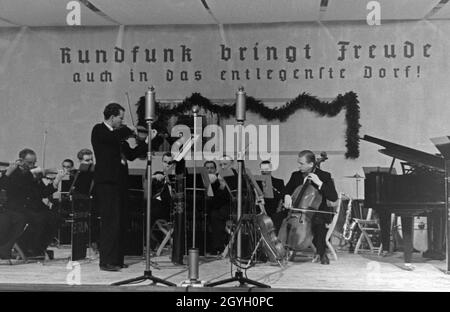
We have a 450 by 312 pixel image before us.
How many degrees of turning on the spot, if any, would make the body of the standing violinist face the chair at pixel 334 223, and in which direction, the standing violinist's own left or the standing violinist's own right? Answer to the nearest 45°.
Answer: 0° — they already face it

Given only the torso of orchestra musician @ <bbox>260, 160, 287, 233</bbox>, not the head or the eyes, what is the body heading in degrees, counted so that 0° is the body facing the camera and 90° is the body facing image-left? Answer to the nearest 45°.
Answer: approximately 45°

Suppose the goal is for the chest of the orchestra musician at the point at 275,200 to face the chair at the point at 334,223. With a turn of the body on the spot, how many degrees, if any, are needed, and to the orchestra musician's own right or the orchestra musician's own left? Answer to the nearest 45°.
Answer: approximately 135° to the orchestra musician's own left

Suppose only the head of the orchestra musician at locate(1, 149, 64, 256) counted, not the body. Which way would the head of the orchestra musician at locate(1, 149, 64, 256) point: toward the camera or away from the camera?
toward the camera

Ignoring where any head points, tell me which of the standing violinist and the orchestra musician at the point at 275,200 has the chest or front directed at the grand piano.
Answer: the standing violinist

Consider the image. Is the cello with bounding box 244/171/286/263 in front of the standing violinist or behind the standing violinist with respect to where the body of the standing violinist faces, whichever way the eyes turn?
in front

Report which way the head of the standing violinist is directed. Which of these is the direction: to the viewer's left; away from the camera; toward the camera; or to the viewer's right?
to the viewer's right

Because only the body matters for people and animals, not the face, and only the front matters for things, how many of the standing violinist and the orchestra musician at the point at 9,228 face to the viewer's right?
2

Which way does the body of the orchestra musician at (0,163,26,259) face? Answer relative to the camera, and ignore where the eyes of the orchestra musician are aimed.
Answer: to the viewer's right

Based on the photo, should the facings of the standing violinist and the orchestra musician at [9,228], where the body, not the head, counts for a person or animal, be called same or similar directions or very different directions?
same or similar directions

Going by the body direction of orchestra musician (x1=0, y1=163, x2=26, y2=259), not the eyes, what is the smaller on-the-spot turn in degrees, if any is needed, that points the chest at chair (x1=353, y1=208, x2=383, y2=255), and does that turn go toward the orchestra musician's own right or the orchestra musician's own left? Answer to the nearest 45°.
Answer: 0° — they already face it
